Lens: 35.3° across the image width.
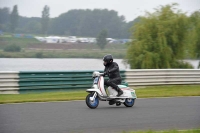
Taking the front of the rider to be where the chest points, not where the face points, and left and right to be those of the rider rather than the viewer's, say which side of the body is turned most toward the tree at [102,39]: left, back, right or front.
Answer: right

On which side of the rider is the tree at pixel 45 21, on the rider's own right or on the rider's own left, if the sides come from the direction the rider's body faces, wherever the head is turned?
on the rider's own right

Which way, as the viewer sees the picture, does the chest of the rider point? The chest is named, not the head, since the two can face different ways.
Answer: to the viewer's left

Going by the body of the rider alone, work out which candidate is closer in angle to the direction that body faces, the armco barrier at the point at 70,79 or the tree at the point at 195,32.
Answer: the armco barrier
